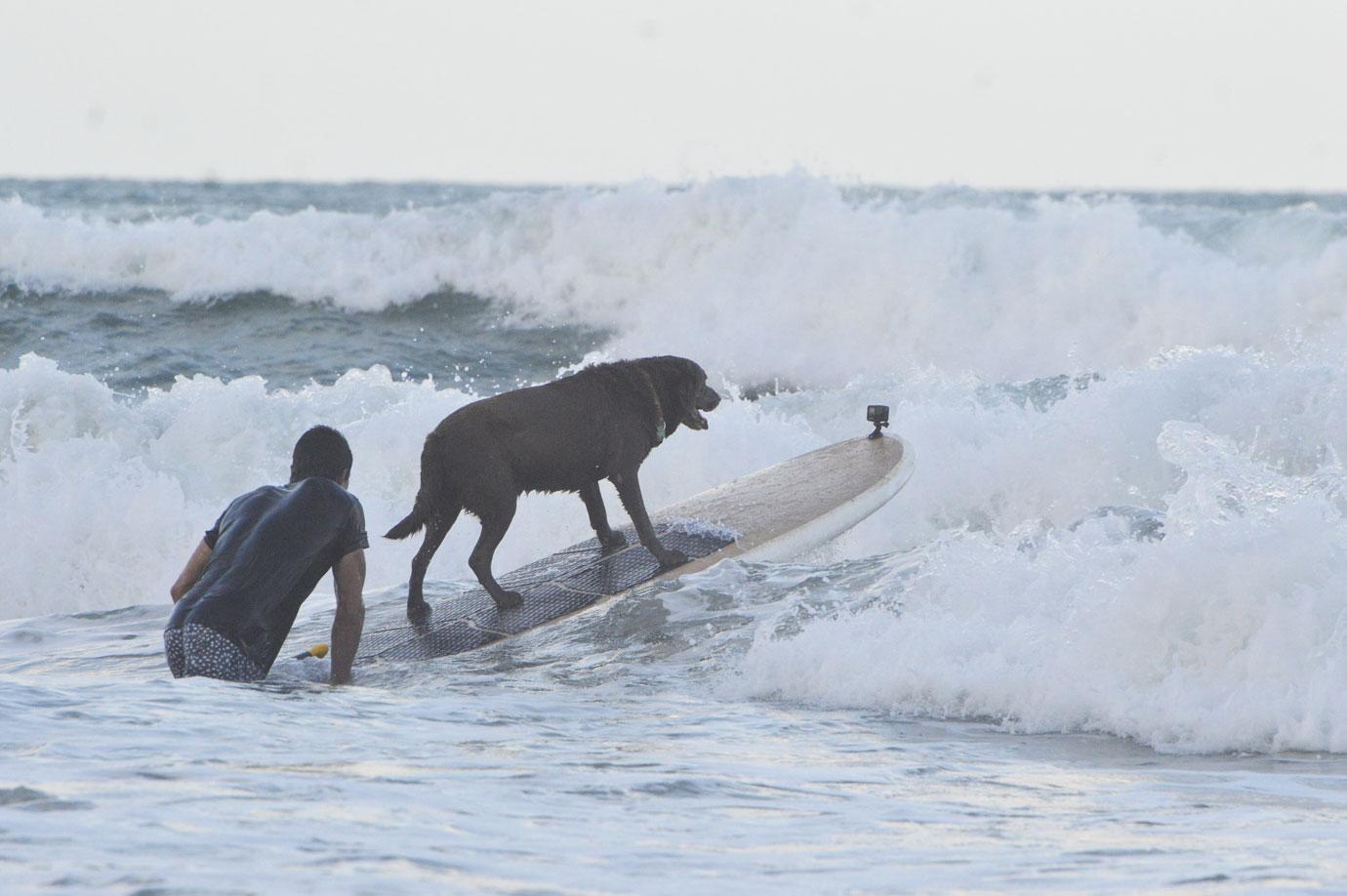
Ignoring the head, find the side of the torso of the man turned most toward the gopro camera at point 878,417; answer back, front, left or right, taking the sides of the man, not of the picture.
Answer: front

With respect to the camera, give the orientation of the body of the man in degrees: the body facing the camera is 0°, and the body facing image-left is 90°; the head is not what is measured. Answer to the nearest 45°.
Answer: approximately 225°

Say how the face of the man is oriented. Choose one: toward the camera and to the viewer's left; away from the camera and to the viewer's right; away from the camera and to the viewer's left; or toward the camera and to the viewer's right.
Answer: away from the camera and to the viewer's right

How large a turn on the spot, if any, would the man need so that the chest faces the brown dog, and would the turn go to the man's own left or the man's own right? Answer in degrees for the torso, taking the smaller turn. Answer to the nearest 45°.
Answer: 0° — they already face it

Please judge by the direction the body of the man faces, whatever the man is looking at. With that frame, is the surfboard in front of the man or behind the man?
in front
